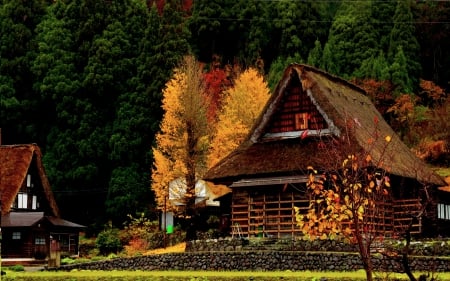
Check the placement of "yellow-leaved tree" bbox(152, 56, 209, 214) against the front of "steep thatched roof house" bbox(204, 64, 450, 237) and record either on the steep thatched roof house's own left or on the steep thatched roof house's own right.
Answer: on the steep thatched roof house's own right

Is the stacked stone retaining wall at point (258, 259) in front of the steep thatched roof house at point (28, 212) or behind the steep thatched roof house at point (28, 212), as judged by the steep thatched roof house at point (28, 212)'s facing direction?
in front

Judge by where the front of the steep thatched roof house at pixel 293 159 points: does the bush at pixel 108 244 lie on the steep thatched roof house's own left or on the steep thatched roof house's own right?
on the steep thatched roof house's own right

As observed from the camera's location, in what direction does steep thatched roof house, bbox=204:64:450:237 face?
facing the viewer and to the left of the viewer

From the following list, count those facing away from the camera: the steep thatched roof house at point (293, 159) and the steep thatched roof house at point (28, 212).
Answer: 0

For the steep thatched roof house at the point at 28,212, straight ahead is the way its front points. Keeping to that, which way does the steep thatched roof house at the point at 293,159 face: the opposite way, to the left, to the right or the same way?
to the right

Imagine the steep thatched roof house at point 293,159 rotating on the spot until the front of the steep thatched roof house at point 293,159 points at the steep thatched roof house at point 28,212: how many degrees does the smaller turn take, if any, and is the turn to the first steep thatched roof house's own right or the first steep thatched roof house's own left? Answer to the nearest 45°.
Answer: approximately 90° to the first steep thatched roof house's own right

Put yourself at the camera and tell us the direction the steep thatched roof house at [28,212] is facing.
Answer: facing the viewer and to the right of the viewer
